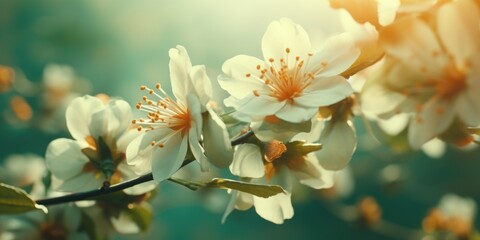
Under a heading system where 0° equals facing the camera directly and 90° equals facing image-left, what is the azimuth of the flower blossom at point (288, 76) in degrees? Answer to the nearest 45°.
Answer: approximately 0°

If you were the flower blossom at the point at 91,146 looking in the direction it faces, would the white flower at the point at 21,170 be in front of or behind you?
in front

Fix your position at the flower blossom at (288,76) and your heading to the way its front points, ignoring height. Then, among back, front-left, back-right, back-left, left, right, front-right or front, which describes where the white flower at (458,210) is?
back-left
